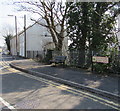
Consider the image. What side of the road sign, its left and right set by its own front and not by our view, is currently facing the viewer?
front

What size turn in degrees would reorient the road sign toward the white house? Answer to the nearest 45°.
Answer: approximately 135° to its right
